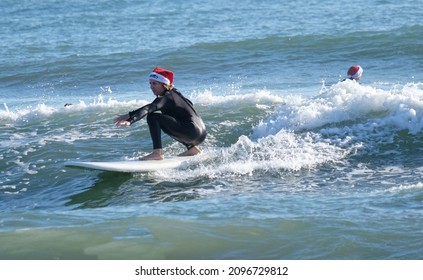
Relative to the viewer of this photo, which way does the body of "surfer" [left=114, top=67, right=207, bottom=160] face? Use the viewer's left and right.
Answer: facing to the left of the viewer

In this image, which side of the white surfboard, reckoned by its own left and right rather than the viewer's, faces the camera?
left
